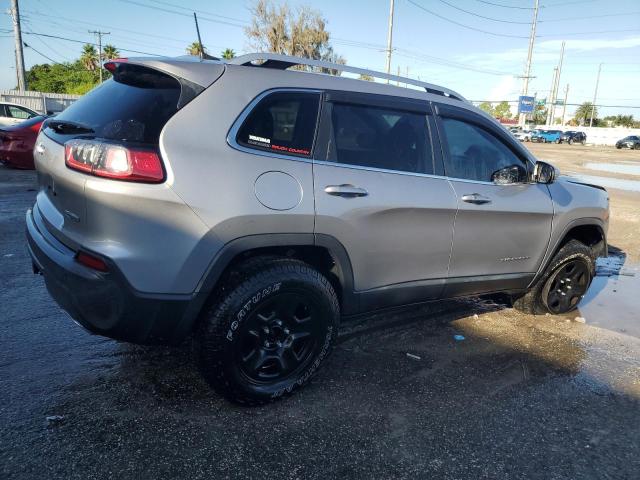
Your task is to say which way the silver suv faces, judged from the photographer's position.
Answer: facing away from the viewer and to the right of the viewer

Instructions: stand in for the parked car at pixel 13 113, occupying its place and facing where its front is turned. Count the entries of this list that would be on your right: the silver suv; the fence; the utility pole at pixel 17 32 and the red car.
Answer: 2

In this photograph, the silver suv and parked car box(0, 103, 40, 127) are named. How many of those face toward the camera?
0

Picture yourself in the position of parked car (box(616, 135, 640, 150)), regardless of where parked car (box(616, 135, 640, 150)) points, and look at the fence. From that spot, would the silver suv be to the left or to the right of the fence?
left

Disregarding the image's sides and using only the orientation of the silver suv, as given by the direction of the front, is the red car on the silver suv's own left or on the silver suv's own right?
on the silver suv's own left

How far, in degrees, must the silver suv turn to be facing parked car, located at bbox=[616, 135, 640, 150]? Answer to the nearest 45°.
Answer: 0° — it already faces it
